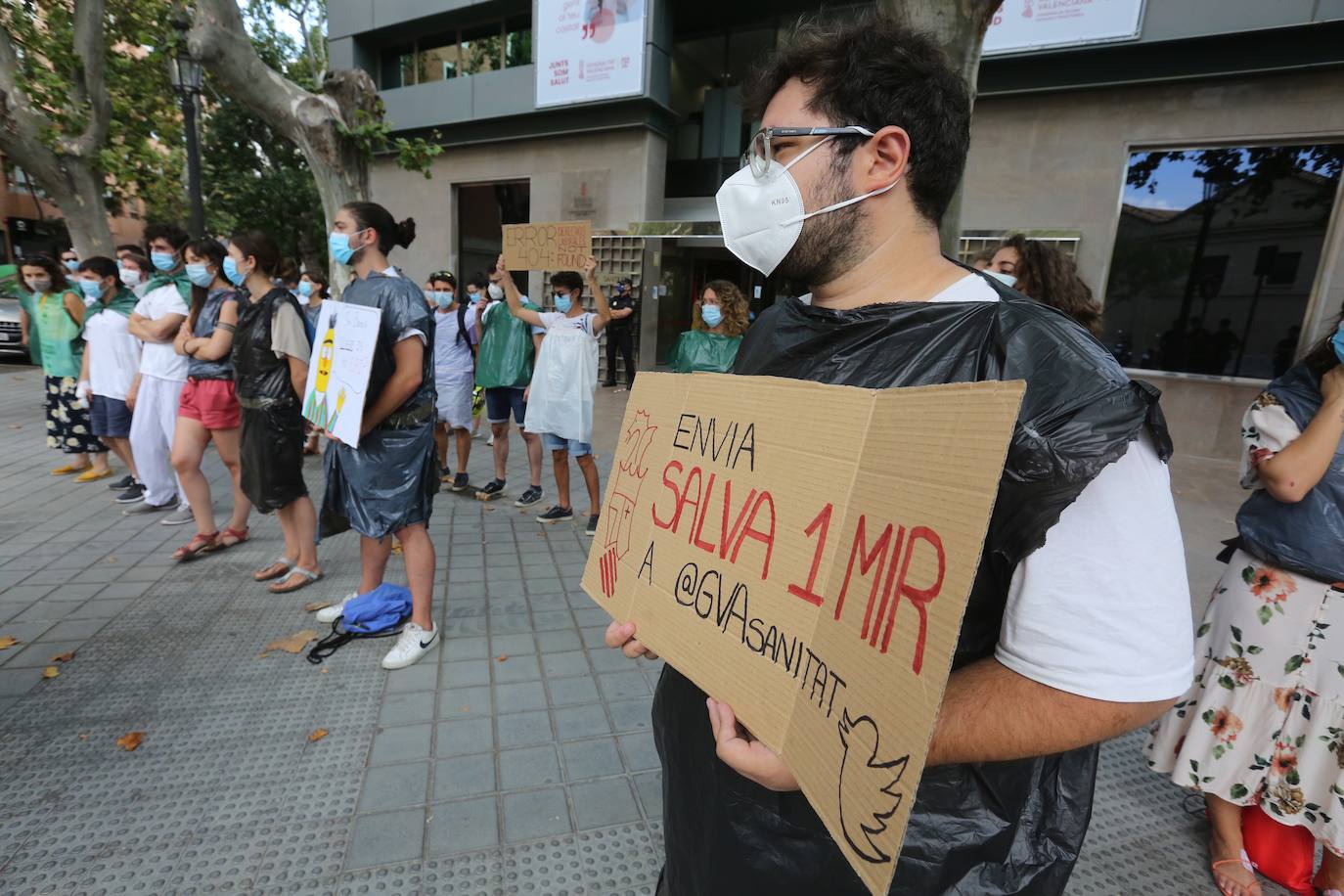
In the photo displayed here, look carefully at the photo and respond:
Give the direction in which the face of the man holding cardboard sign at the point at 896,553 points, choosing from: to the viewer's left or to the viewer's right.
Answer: to the viewer's left

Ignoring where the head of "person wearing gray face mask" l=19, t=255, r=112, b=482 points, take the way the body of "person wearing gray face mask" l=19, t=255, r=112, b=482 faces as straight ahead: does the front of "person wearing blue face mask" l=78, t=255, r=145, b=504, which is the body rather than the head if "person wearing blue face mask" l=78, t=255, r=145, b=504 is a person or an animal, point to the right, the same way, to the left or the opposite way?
the same way

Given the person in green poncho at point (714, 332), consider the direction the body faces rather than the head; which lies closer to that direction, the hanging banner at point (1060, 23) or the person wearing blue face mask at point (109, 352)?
the person wearing blue face mask

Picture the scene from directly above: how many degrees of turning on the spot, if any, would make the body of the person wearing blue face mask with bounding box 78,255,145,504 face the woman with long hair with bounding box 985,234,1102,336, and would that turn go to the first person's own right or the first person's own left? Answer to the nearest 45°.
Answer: approximately 90° to the first person's own left

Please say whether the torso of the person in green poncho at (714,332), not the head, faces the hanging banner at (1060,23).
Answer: no

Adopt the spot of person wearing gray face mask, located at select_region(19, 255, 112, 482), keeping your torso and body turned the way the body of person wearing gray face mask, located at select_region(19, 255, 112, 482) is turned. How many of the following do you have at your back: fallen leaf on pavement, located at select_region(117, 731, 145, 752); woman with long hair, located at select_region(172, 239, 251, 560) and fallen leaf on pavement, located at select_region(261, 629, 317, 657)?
0

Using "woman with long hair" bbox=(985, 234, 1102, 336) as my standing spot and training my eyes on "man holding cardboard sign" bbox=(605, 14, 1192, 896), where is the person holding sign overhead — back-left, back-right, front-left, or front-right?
back-right

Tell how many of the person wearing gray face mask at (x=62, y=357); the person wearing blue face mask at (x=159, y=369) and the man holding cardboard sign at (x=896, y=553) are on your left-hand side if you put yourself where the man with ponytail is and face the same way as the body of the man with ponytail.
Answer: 1

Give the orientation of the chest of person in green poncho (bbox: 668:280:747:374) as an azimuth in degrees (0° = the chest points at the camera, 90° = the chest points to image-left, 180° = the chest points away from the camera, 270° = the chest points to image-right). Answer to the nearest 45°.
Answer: approximately 45°

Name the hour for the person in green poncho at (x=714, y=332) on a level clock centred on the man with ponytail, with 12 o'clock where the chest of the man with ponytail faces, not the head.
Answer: The person in green poncho is roughly at 5 o'clock from the man with ponytail.

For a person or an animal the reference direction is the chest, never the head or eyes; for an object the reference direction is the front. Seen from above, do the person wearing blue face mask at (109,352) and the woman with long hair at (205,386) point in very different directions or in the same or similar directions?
same or similar directions

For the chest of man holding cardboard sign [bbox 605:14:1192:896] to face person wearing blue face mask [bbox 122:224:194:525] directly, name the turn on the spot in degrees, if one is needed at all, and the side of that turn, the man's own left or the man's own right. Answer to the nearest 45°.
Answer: approximately 90° to the man's own right

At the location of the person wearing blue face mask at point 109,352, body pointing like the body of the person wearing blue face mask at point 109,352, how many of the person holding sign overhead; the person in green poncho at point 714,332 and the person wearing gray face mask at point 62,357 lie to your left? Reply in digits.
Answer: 2

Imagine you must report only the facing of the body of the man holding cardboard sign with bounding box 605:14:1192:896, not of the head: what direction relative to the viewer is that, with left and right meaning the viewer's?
facing the viewer and to the left of the viewer

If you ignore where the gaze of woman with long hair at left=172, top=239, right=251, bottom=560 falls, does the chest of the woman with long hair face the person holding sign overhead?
no

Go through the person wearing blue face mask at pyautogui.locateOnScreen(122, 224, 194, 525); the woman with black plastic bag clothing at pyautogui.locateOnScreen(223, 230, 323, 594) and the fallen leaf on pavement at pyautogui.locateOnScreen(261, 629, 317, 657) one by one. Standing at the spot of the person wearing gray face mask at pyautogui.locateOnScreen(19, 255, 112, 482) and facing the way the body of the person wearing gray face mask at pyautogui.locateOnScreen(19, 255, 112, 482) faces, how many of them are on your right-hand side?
0

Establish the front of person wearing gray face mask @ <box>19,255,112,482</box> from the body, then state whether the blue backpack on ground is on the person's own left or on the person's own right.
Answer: on the person's own left
